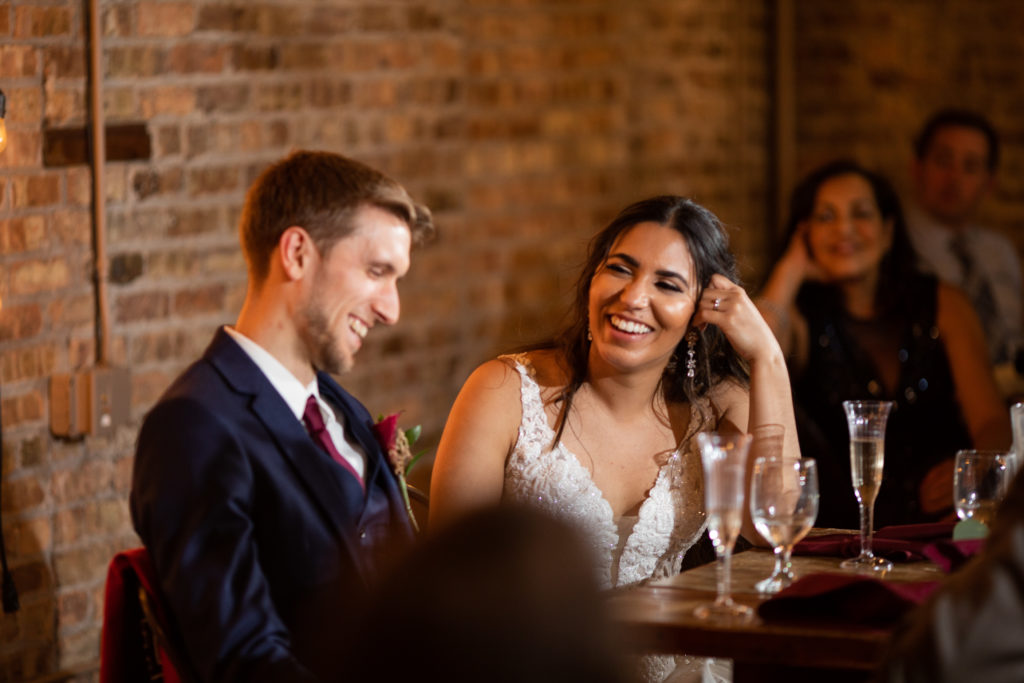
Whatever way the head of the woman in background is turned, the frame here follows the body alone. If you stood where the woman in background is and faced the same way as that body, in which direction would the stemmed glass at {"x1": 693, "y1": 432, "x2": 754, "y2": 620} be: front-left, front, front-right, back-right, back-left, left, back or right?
front

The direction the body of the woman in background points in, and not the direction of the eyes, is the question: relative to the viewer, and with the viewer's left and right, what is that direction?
facing the viewer

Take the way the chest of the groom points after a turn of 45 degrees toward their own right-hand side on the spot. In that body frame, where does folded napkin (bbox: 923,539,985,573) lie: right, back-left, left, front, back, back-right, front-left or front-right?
left

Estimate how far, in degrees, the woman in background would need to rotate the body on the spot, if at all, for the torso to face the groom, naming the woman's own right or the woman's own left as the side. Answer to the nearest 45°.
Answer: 0° — they already face them

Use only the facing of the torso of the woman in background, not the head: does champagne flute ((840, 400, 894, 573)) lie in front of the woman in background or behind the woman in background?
in front

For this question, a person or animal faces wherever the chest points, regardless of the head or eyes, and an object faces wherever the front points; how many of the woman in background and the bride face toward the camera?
2

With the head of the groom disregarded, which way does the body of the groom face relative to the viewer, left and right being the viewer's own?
facing the viewer and to the right of the viewer

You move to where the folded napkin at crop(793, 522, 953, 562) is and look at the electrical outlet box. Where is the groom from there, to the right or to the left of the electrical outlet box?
left

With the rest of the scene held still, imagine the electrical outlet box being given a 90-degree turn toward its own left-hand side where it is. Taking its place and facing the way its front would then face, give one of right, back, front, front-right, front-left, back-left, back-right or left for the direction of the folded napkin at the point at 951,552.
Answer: right

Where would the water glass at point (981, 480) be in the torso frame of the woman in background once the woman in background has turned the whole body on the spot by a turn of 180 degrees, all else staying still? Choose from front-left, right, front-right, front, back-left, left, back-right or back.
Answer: back

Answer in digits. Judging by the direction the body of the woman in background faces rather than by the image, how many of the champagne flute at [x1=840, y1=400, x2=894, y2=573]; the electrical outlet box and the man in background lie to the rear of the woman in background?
1

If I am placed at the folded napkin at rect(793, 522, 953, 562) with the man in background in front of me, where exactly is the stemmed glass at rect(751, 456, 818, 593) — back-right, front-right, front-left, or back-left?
back-left

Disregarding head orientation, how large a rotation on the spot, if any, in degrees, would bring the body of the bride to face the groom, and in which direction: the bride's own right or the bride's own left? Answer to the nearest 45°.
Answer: approximately 45° to the bride's own right

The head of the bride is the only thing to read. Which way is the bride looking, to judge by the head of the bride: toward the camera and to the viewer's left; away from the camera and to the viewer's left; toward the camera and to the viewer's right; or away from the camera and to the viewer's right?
toward the camera and to the viewer's left

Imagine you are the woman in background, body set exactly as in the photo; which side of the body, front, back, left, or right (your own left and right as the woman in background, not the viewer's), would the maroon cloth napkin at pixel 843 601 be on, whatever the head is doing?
front

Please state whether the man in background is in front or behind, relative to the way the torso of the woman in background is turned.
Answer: behind
